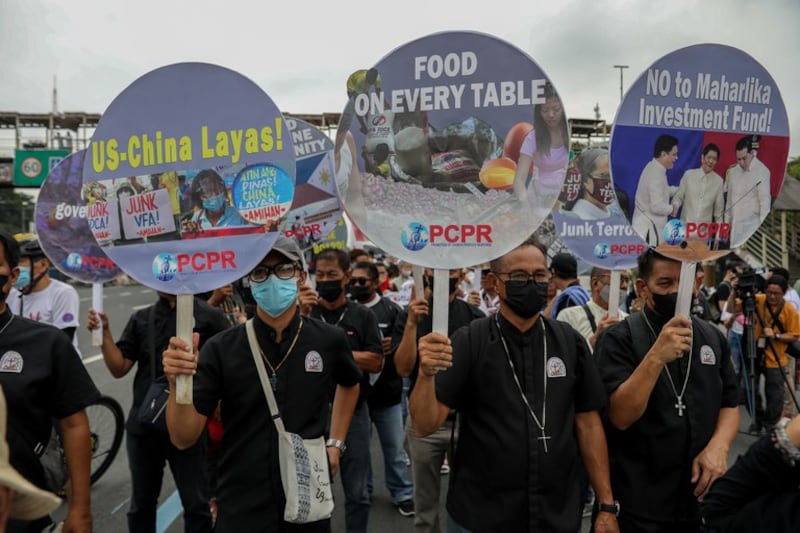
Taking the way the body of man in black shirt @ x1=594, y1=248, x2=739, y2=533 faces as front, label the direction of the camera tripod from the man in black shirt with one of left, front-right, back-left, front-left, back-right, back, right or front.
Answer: back-left

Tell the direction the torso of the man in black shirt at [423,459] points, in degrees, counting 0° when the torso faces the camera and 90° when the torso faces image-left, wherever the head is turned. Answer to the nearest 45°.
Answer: approximately 0°

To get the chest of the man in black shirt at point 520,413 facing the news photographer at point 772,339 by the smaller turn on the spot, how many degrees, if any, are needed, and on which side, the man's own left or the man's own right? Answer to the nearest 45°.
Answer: approximately 135° to the man's own left

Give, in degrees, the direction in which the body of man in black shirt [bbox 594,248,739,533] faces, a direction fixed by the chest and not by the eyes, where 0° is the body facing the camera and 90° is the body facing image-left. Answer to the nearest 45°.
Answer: approximately 315°

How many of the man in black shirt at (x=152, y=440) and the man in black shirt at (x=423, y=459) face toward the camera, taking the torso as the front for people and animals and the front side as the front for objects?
2

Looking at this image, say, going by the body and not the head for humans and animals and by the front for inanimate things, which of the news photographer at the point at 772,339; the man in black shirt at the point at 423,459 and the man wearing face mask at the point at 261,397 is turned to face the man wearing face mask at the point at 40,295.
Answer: the news photographer

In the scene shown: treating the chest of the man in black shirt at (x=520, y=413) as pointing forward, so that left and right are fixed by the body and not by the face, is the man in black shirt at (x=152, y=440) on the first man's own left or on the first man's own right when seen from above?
on the first man's own right

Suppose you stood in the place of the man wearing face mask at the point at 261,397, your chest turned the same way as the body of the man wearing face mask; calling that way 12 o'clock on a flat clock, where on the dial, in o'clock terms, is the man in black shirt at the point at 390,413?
The man in black shirt is roughly at 7 o'clock from the man wearing face mask.

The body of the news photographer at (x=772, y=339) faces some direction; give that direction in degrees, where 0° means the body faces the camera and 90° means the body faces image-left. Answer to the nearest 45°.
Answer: approximately 45°

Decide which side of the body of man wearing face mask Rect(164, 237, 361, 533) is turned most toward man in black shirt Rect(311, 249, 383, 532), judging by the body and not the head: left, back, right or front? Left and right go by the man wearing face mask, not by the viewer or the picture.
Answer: back

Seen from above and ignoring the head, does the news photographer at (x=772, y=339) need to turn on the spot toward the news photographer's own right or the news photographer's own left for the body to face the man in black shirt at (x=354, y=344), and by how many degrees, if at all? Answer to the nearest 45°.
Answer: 0° — they already face them
